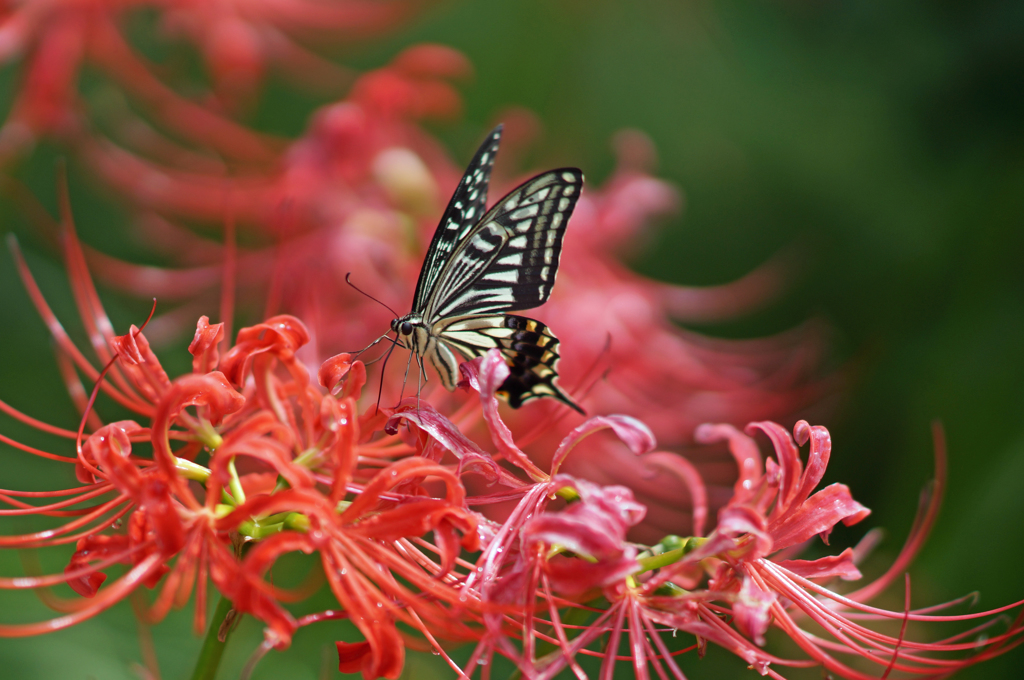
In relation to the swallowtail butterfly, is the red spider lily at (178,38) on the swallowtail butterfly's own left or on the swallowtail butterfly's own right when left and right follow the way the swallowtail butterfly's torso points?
on the swallowtail butterfly's own right

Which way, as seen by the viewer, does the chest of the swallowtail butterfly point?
to the viewer's left
